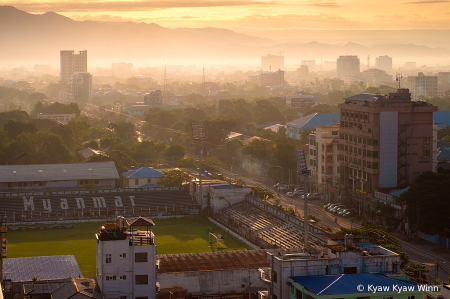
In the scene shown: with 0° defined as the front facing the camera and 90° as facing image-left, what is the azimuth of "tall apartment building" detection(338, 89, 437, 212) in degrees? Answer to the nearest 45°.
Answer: approximately 45°

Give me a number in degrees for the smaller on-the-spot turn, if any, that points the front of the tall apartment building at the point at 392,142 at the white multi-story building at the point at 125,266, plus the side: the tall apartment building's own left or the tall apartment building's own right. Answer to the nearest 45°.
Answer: approximately 45° to the tall apartment building's own left

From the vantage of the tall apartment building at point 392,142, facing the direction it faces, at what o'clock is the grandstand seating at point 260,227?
The grandstand seating is roughly at 12 o'clock from the tall apartment building.
